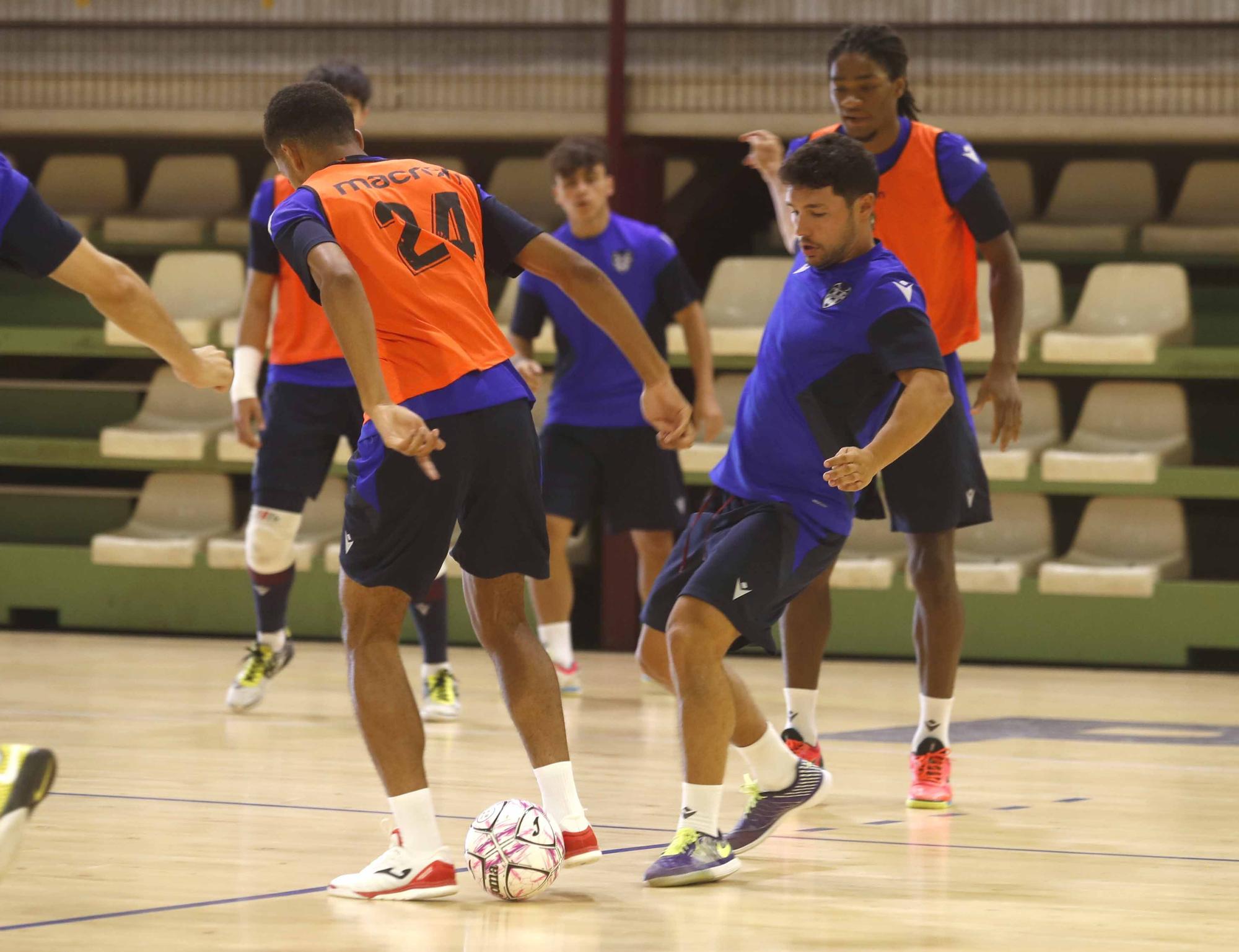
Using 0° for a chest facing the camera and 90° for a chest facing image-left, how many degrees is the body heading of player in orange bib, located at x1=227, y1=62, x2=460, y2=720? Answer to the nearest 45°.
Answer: approximately 0°

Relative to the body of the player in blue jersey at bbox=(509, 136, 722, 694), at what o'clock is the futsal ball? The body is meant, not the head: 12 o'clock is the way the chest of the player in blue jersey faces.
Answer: The futsal ball is roughly at 12 o'clock from the player in blue jersey.

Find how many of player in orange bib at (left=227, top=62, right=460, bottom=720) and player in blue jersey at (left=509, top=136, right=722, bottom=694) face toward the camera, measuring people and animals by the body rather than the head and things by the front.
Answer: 2

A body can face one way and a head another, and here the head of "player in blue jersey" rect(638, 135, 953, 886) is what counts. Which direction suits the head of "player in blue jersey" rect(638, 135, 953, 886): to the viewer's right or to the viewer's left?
to the viewer's left

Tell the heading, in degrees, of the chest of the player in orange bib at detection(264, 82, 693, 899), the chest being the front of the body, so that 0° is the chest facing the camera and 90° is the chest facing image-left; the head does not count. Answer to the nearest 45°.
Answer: approximately 135°
